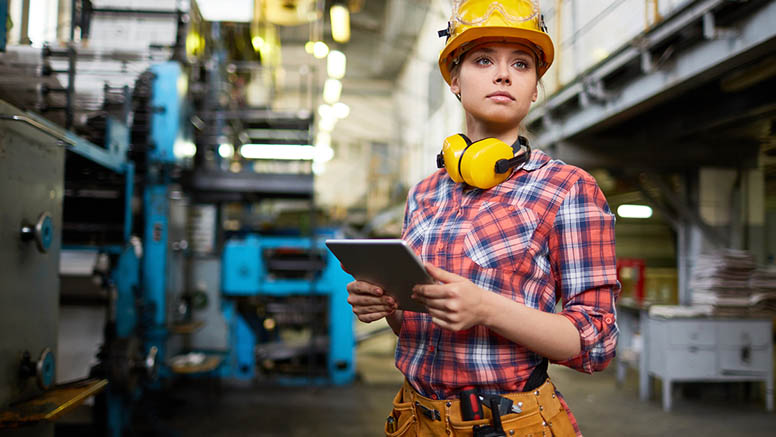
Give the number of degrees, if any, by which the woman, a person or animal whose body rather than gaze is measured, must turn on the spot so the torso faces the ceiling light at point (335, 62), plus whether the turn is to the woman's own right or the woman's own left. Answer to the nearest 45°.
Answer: approximately 135° to the woman's own right

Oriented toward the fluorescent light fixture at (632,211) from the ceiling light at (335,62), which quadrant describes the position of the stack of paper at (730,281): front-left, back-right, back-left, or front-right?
front-right

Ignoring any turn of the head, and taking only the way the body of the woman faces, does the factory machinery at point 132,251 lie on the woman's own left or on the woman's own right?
on the woman's own right

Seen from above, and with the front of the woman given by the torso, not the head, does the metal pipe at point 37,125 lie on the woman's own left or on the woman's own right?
on the woman's own right

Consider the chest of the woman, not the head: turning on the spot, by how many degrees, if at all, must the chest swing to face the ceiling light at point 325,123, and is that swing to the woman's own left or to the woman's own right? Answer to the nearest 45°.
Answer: approximately 135° to the woman's own right

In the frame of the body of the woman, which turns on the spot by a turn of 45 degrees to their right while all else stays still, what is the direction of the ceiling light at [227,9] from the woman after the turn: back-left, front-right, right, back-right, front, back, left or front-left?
front-right

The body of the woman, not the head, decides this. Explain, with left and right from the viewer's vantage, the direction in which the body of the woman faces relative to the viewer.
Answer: facing the viewer and to the left of the viewer

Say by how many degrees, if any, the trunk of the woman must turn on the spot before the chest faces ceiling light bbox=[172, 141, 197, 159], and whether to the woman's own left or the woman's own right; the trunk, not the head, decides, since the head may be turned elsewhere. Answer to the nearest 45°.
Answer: approximately 90° to the woman's own right

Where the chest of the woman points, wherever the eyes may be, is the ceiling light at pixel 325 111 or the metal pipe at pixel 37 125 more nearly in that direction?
the metal pipe

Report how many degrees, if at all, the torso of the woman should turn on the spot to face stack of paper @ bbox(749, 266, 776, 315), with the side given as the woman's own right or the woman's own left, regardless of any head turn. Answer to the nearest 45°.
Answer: approximately 180°
